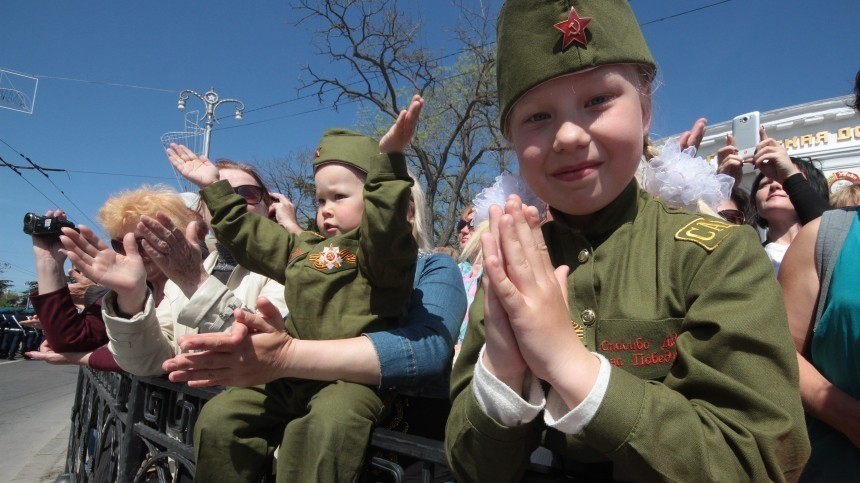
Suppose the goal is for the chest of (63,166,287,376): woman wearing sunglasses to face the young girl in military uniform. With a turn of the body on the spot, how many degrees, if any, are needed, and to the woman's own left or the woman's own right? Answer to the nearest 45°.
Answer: approximately 90° to the woman's own left

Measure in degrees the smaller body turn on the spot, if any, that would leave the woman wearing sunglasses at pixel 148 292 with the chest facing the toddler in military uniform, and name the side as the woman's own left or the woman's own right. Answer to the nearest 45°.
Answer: approximately 90° to the woman's own left

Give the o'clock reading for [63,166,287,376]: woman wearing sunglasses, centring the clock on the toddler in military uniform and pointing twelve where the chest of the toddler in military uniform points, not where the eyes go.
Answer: The woman wearing sunglasses is roughly at 3 o'clock from the toddler in military uniform.

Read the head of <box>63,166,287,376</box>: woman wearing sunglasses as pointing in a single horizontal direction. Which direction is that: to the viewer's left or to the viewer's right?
to the viewer's left

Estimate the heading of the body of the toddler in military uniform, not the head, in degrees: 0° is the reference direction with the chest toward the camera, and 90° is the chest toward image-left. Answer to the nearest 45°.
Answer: approximately 45°

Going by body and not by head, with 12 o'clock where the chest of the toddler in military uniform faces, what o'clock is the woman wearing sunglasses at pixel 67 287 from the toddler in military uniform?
The woman wearing sunglasses is roughly at 3 o'clock from the toddler in military uniform.
